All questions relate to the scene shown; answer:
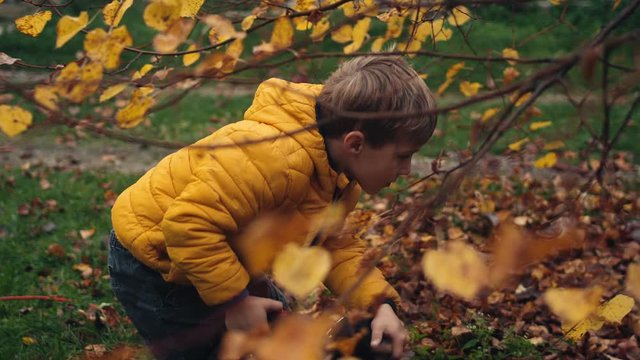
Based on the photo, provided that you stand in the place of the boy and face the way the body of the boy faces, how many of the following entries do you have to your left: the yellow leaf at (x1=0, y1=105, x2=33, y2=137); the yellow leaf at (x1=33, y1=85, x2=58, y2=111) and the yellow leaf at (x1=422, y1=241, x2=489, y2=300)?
0

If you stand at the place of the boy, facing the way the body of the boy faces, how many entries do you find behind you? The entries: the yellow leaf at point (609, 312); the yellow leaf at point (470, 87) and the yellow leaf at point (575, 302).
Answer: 0

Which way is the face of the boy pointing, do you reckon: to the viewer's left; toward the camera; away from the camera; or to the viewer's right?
to the viewer's right

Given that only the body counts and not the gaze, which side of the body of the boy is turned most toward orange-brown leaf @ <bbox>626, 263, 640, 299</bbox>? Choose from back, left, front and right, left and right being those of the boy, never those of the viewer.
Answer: front

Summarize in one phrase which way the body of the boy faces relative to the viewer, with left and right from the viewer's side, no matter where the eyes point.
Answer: facing to the right of the viewer

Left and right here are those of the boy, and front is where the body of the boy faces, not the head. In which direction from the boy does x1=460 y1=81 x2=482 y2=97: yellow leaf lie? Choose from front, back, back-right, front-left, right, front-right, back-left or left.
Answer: front-left

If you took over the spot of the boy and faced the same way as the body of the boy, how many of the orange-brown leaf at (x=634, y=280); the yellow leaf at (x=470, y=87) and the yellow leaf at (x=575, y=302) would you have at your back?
0

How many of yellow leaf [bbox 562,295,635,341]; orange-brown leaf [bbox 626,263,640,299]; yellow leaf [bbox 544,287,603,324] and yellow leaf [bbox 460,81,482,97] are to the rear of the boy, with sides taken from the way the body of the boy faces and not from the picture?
0

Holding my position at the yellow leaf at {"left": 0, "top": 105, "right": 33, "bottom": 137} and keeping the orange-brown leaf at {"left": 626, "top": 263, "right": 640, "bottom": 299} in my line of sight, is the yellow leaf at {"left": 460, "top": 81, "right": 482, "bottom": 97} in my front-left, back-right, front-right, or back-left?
front-left

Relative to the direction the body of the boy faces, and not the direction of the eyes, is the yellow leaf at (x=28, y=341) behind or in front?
behind
